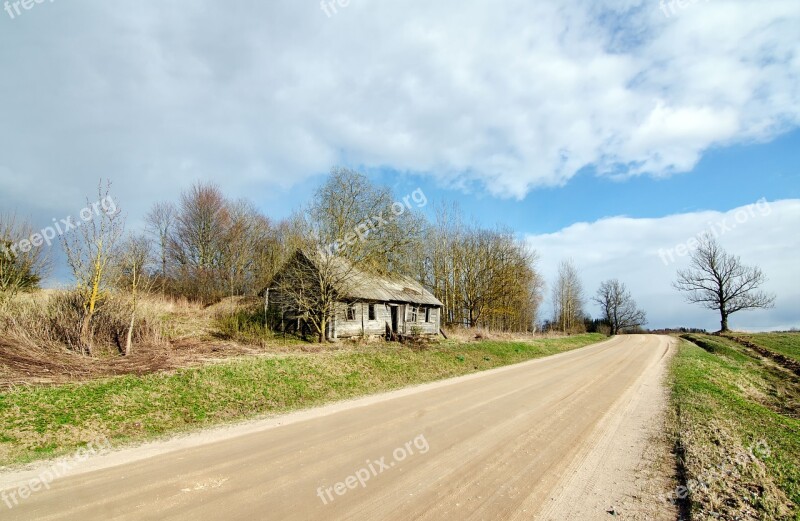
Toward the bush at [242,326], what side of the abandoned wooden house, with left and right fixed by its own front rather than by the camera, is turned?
right

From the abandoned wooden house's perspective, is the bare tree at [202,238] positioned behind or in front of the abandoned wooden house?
behind

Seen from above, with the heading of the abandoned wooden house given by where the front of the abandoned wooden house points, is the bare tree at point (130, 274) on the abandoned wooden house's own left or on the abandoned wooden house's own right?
on the abandoned wooden house's own right

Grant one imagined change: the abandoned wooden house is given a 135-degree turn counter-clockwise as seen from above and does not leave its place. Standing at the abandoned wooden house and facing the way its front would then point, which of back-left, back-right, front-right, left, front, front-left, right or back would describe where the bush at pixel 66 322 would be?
back-left

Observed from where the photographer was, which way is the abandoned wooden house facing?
facing the viewer and to the right of the viewer
